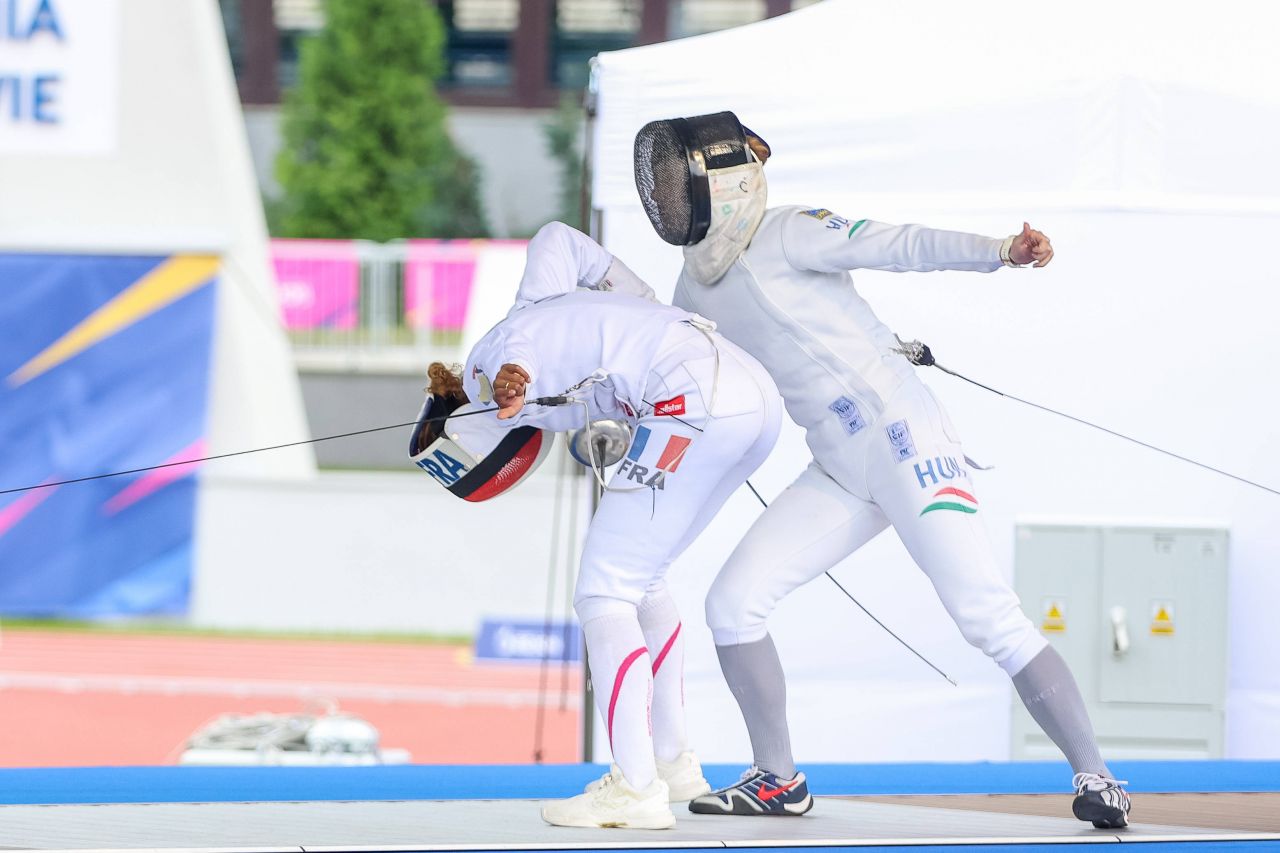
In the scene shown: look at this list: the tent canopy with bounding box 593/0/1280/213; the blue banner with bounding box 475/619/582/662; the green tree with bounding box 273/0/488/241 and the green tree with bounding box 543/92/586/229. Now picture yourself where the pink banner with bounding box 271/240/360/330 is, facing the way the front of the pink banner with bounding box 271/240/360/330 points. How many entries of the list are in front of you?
2

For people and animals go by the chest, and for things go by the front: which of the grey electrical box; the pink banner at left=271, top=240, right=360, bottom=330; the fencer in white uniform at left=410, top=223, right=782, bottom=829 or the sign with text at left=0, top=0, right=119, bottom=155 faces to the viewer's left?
the fencer in white uniform

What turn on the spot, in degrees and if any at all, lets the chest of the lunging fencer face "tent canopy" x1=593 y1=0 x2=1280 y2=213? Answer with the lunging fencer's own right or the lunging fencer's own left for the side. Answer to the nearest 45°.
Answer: approximately 135° to the lunging fencer's own right

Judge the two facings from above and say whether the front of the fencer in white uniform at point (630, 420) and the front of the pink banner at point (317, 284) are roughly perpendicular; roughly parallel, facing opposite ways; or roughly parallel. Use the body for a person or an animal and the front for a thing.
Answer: roughly perpendicular

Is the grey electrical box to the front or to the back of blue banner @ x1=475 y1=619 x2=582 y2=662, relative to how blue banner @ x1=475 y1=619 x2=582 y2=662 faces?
to the front

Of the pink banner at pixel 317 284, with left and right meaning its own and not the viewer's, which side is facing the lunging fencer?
front

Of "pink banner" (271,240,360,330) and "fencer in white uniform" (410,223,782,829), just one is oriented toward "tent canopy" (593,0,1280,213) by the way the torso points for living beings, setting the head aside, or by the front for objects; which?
the pink banner

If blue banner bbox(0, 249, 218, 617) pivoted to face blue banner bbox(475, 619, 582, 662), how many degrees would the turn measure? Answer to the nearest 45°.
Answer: approximately 45° to its left

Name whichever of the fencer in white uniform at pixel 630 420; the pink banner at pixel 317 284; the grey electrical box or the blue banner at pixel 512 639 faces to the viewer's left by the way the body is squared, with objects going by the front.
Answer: the fencer in white uniform
